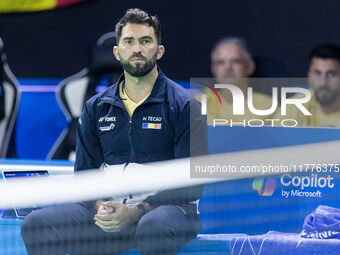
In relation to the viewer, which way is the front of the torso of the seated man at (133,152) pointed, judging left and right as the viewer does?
facing the viewer

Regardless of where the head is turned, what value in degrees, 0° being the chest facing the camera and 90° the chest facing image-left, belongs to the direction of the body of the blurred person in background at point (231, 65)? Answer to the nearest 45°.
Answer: approximately 45°

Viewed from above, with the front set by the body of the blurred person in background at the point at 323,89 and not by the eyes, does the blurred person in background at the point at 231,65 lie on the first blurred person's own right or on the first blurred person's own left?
on the first blurred person's own right

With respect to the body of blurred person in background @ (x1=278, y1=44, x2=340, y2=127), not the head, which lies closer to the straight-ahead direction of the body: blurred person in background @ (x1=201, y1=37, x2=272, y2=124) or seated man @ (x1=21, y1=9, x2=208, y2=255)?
the seated man

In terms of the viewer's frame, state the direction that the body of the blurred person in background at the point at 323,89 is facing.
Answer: toward the camera

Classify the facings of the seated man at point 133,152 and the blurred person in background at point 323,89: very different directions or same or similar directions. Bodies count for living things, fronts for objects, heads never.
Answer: same or similar directions

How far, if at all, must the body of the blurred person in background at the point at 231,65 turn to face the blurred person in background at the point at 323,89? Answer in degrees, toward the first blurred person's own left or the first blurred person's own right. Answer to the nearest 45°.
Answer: approximately 90° to the first blurred person's own left

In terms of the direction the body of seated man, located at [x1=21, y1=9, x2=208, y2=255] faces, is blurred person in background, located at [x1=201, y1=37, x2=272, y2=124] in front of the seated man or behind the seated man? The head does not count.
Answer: behind

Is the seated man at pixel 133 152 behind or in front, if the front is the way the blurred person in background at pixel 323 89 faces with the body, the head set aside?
in front

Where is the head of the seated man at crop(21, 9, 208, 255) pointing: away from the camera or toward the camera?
toward the camera
